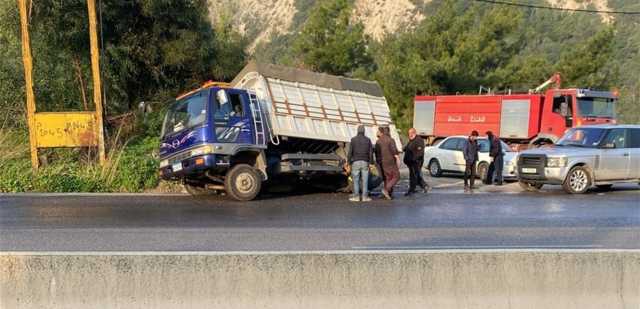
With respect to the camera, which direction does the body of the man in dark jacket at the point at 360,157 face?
away from the camera

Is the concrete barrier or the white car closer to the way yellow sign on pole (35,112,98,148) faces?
the concrete barrier

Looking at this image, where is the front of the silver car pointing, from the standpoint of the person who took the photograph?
facing the viewer and to the left of the viewer

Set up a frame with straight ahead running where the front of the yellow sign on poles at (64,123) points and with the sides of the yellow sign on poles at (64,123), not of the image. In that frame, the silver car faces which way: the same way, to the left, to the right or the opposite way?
to the right

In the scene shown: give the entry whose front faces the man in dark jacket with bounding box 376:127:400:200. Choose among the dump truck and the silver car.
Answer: the silver car

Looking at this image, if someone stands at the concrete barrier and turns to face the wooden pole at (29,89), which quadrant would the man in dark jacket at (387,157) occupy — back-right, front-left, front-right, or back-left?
front-right

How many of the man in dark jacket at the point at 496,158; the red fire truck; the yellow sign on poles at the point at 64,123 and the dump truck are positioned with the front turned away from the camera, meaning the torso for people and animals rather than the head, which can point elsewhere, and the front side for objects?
0

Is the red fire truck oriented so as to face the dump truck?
no

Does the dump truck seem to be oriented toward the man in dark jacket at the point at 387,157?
no

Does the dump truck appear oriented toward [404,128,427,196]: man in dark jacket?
no

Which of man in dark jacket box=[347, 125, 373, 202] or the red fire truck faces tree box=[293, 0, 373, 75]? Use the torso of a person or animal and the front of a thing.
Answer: the man in dark jacket
